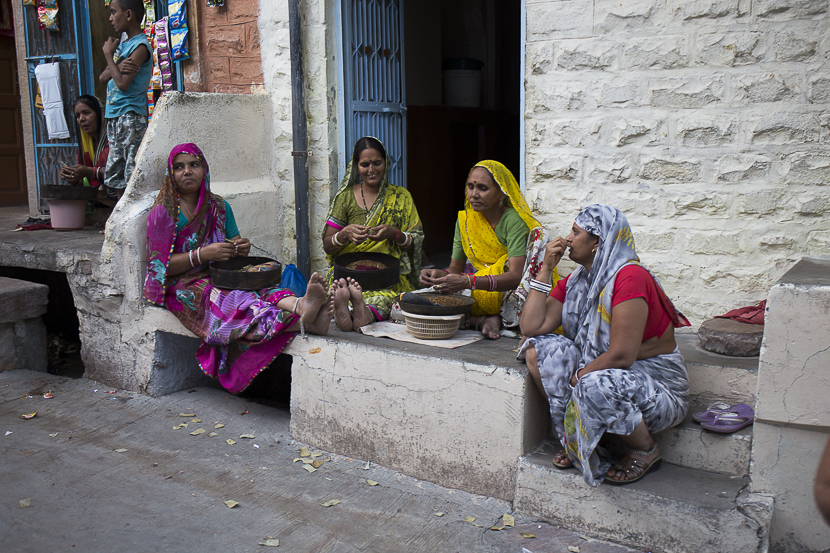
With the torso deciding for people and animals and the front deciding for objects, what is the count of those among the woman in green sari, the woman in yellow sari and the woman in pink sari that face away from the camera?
0

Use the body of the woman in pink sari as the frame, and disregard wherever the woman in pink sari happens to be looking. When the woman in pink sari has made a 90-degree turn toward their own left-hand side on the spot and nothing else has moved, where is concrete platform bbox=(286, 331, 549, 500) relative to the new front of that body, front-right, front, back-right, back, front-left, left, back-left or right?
right

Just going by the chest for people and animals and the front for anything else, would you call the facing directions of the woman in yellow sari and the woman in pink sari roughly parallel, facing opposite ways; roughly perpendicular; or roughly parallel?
roughly perpendicular

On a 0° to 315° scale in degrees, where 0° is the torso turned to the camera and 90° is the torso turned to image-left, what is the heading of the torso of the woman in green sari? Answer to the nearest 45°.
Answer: approximately 0°

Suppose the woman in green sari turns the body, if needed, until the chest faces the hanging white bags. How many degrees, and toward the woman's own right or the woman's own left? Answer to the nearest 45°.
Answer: approximately 135° to the woman's own right

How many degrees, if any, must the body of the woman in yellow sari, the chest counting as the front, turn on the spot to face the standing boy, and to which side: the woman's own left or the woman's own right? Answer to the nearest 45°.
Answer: approximately 90° to the woman's own right

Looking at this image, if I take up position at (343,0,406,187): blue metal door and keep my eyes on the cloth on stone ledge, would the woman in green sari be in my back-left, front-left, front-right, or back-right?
front-right

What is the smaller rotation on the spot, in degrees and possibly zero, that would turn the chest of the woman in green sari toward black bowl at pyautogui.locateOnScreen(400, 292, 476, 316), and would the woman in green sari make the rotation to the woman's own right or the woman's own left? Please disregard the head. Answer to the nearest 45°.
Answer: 0° — they already face it

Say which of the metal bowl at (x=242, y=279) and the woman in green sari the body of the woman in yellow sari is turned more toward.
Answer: the metal bowl

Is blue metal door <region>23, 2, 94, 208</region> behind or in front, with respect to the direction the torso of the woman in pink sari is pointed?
behind

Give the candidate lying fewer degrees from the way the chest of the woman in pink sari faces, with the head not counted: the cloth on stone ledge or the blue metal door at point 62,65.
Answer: the cloth on stone ledge

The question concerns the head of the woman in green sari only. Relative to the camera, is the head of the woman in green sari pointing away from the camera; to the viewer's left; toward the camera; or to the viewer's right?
toward the camera

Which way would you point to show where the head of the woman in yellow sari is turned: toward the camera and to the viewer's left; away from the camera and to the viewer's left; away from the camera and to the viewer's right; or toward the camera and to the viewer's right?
toward the camera and to the viewer's left

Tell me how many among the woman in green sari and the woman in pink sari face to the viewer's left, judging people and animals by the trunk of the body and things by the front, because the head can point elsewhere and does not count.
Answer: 0

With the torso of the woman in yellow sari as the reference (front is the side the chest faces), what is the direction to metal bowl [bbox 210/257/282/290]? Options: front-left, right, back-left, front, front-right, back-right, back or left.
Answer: front-right

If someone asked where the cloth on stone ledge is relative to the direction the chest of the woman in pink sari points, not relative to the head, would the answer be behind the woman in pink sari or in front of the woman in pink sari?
in front
